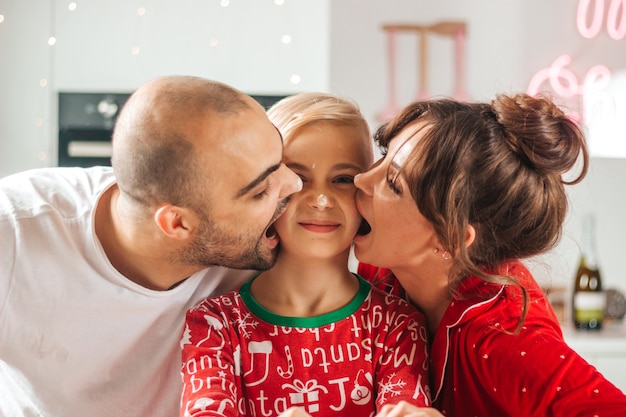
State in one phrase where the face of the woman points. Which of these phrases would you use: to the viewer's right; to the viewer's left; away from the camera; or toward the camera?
to the viewer's left

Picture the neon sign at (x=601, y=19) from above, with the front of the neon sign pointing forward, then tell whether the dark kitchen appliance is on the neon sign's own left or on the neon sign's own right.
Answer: on the neon sign's own right

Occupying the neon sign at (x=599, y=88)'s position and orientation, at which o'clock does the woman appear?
The woman is roughly at 12 o'clock from the neon sign.

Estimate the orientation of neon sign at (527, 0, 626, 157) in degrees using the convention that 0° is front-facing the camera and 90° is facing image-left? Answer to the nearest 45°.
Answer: approximately 0°

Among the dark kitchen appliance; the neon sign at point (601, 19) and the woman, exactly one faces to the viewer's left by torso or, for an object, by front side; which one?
the woman

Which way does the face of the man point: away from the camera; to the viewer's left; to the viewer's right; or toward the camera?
to the viewer's right

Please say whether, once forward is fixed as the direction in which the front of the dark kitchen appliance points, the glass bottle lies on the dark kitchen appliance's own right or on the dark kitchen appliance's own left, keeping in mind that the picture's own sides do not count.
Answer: on the dark kitchen appliance's own left

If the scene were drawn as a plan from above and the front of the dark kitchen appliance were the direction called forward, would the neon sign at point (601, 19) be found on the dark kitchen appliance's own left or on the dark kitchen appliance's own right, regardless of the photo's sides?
on the dark kitchen appliance's own left

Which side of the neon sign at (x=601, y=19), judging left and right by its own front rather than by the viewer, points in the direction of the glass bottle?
front

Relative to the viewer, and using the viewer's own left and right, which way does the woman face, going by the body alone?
facing to the left of the viewer

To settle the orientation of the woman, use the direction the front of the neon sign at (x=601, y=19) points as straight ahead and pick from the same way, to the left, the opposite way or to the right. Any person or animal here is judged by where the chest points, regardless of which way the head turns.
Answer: to the right

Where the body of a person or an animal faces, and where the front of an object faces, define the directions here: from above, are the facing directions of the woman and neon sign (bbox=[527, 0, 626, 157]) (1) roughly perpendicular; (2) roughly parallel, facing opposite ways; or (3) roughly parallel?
roughly perpendicular
